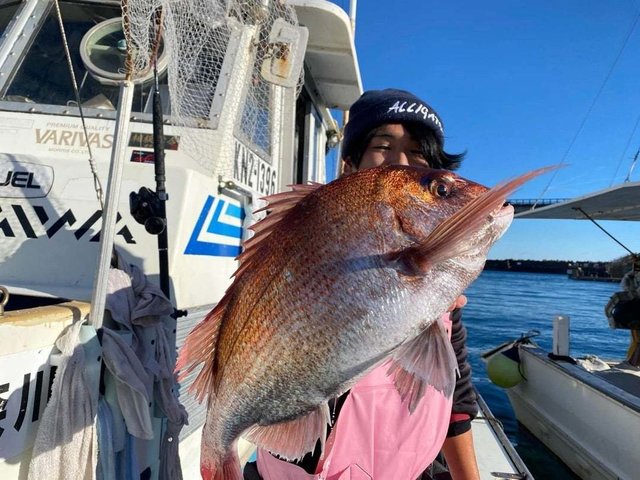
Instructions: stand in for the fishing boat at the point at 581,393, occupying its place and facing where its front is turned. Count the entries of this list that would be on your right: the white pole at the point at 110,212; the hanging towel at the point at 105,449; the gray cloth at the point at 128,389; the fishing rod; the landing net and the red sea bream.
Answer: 0

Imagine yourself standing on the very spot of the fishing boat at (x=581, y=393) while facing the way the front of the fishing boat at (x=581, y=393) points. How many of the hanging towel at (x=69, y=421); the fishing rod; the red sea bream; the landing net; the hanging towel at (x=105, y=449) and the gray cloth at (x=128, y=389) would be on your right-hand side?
0

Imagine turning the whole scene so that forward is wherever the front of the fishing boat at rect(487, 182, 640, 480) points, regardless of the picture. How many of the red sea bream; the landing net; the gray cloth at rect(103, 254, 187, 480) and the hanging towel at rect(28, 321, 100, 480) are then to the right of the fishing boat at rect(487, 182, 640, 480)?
0

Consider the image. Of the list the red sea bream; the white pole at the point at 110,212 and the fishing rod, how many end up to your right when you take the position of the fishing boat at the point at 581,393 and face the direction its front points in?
0

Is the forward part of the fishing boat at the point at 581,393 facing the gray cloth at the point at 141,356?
no

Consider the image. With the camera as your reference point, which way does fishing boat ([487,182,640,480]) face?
facing away from the viewer and to the left of the viewer

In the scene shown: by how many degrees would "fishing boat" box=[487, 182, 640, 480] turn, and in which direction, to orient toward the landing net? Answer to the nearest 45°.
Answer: approximately 90° to its left

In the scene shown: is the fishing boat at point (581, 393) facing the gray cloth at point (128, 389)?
no

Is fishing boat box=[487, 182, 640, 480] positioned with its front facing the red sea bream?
no

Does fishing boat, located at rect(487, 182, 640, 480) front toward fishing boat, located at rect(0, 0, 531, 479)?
no

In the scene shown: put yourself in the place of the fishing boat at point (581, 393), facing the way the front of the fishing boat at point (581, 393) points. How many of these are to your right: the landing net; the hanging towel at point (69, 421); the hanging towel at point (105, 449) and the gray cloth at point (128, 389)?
0

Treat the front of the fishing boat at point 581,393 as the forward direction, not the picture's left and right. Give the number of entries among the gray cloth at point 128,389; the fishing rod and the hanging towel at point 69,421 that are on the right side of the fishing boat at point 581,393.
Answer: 0
